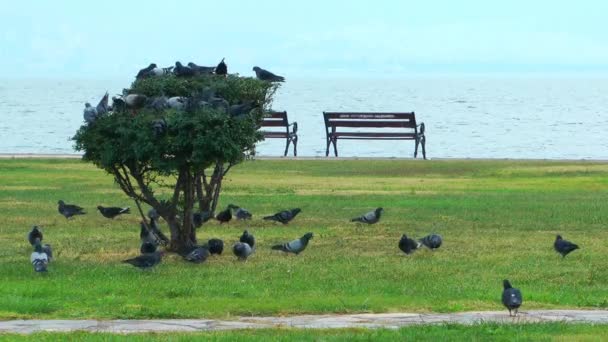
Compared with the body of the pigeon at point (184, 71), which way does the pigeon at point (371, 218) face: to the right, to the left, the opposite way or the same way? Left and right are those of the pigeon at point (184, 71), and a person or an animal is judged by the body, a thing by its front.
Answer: the opposite way

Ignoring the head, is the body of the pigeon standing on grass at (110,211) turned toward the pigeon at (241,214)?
no

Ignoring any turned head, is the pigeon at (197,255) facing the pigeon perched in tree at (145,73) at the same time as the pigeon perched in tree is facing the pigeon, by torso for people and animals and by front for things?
no

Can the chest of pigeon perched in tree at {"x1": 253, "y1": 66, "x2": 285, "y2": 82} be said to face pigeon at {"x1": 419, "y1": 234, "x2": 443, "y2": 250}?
no

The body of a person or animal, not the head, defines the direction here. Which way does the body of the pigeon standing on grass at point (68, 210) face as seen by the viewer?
to the viewer's left
